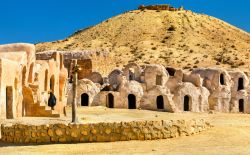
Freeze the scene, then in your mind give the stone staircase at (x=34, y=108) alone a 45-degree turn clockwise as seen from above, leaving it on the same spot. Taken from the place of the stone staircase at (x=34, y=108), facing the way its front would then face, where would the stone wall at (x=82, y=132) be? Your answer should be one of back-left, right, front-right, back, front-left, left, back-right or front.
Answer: front-right

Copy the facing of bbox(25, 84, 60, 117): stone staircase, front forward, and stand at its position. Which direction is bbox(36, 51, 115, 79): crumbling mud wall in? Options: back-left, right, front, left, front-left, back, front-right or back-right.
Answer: left

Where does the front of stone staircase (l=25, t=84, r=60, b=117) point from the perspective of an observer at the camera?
facing to the right of the viewer
